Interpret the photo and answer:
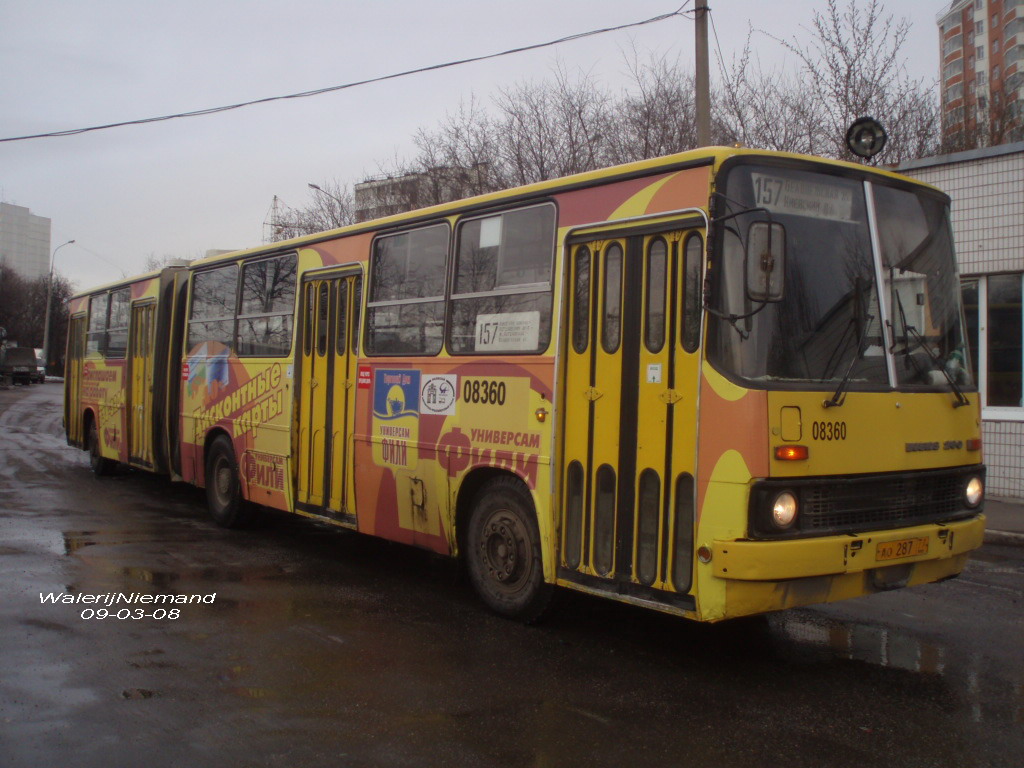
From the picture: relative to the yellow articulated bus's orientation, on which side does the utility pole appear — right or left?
on its left

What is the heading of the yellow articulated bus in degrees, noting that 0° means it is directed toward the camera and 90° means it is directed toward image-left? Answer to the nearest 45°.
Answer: approximately 315°
